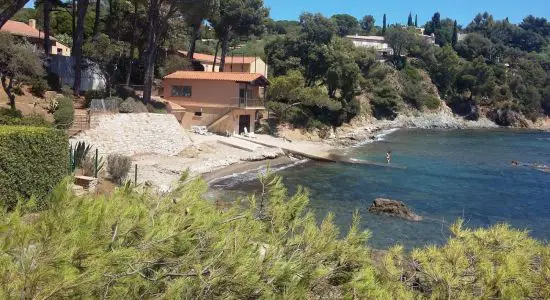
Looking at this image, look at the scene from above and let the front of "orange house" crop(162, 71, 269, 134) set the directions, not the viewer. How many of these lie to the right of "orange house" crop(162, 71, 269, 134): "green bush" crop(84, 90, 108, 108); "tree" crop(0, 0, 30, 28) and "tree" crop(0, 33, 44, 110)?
3

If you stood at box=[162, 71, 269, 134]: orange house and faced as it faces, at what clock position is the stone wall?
The stone wall is roughly at 2 o'clock from the orange house.

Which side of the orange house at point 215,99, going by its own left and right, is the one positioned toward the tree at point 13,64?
right

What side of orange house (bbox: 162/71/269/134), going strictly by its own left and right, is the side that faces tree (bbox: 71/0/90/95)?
right

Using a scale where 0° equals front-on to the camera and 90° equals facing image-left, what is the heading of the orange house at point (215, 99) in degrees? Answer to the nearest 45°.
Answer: approximately 315°

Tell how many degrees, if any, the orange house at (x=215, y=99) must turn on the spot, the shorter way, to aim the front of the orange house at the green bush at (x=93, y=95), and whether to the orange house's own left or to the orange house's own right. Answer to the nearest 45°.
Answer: approximately 90° to the orange house's own right

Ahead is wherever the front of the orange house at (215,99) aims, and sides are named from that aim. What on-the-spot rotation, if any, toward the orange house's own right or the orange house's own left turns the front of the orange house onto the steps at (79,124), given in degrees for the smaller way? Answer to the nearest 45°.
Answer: approximately 90° to the orange house's own right
